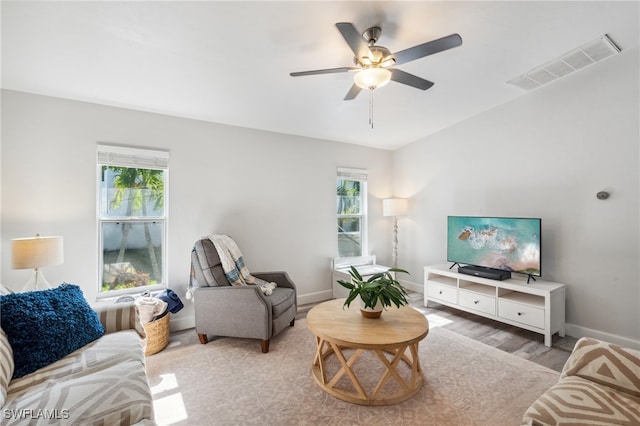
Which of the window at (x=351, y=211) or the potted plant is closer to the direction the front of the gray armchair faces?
the potted plant

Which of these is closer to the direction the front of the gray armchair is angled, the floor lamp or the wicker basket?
the floor lamp

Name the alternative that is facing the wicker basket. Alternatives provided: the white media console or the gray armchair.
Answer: the white media console

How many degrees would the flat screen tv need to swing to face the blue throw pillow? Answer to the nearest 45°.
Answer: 0° — it already faces it

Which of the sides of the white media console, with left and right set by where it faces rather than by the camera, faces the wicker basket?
front

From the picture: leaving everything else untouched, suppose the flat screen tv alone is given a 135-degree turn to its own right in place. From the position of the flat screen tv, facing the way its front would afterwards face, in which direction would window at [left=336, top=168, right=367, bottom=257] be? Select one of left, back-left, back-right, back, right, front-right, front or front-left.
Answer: left

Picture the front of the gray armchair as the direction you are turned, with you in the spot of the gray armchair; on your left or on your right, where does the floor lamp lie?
on your left

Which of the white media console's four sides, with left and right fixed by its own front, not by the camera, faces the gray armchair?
front

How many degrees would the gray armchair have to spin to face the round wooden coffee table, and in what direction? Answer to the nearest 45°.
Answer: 0° — it already faces it

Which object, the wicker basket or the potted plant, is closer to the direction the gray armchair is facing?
the potted plant

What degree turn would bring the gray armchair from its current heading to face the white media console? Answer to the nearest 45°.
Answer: approximately 45° to its left

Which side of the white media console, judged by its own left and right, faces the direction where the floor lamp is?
right

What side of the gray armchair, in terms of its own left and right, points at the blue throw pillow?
right

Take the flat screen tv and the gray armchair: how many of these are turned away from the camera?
0

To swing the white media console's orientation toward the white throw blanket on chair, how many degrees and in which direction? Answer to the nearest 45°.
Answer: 0° — it already faces it

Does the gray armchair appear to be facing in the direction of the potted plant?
yes

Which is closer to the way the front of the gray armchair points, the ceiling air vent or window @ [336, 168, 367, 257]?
the ceiling air vent

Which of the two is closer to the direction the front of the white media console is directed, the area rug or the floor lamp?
the area rug

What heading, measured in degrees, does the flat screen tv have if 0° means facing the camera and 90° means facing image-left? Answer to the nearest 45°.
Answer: approximately 45°
